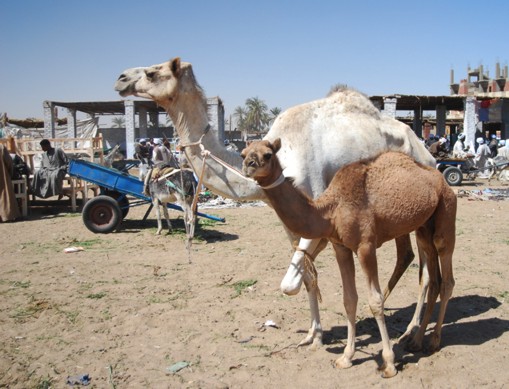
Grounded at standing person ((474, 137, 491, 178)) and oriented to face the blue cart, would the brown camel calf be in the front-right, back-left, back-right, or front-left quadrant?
front-left

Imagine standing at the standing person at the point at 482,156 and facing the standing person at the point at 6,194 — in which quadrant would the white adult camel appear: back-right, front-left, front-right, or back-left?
front-left

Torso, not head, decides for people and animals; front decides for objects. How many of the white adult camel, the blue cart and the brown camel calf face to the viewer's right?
1

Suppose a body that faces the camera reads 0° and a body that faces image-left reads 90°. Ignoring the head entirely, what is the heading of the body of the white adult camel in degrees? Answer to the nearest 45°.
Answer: approximately 90°

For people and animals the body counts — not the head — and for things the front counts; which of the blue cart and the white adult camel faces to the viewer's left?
the white adult camel

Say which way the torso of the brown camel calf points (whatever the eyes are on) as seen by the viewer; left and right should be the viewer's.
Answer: facing the viewer and to the left of the viewer

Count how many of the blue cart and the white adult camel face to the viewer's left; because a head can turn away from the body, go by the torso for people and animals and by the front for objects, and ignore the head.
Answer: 1

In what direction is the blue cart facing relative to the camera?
to the viewer's right

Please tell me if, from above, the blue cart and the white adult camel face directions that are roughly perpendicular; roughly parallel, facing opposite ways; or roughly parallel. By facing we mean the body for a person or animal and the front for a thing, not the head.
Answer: roughly parallel, facing opposite ways

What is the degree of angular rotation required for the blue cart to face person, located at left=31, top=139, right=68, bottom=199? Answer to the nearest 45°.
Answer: approximately 135° to its left
